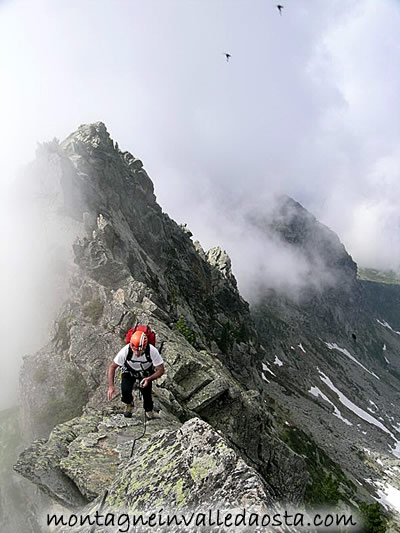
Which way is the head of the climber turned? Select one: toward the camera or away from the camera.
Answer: toward the camera

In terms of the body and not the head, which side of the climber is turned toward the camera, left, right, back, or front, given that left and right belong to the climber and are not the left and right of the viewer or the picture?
front
